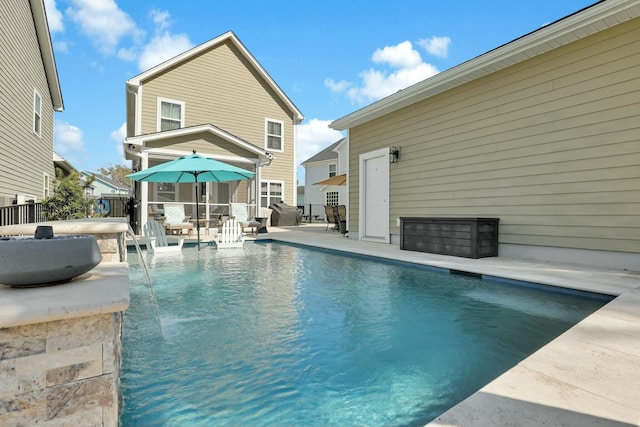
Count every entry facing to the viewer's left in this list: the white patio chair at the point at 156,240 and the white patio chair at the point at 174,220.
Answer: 0

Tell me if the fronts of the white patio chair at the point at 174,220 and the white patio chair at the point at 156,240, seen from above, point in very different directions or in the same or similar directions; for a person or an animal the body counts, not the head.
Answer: same or similar directions

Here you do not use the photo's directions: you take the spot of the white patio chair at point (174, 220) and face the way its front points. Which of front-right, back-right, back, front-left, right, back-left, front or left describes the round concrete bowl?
front-right

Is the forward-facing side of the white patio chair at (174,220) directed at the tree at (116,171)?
no

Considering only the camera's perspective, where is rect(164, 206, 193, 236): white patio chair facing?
facing the viewer and to the right of the viewer

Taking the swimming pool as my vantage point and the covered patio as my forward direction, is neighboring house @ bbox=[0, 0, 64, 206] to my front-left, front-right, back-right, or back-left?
front-left

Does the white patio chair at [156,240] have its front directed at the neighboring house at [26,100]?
no

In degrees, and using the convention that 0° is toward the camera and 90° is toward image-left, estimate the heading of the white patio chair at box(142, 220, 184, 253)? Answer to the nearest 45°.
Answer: approximately 315°

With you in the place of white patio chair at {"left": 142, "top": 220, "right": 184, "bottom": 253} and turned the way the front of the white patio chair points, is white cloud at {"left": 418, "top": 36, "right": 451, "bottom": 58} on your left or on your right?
on your left

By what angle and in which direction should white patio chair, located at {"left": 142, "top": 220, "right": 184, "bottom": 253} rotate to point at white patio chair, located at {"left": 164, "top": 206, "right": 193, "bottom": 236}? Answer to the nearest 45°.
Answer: approximately 135° to its left

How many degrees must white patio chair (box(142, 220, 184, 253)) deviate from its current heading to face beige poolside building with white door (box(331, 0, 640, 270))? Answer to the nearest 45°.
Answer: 0° — it already faces it

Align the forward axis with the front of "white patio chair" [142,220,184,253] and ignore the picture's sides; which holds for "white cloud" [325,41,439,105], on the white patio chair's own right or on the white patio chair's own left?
on the white patio chair's own left
